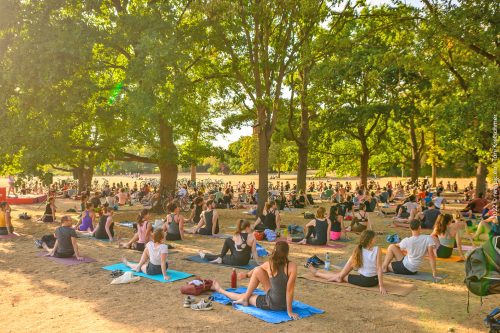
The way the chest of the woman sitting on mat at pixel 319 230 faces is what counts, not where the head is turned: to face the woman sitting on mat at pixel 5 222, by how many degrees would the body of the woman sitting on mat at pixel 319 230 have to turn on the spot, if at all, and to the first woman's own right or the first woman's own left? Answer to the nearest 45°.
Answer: approximately 45° to the first woman's own left

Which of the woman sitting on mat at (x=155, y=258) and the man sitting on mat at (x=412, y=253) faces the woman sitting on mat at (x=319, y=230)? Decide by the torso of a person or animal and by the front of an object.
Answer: the man sitting on mat

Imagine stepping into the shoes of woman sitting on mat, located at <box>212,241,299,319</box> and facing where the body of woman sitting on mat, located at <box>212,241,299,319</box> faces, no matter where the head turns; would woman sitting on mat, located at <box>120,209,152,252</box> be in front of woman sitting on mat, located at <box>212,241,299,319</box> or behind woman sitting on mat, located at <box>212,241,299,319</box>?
in front

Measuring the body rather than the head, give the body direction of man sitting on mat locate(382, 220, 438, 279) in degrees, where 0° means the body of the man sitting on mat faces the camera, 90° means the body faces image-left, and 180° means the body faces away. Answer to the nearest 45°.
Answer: approximately 135°

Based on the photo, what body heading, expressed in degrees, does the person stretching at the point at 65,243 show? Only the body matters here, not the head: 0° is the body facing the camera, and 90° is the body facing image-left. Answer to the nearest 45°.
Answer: approximately 135°

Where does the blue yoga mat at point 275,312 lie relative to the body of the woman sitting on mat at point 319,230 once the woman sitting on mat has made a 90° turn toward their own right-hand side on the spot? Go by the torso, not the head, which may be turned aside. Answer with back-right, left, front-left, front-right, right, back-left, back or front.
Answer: back-right

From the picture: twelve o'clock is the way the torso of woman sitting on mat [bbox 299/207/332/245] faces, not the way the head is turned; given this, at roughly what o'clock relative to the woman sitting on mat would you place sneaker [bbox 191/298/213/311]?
The sneaker is roughly at 8 o'clock from the woman sitting on mat.
